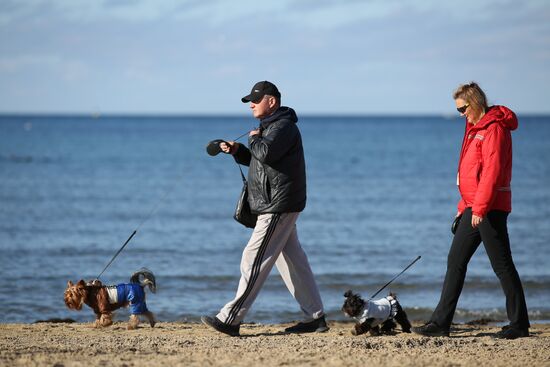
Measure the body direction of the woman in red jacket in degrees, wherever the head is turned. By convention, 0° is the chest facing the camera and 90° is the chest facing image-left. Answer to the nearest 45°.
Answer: approximately 90°

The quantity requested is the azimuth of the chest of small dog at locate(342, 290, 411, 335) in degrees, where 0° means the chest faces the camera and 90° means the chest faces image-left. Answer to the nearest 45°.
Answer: approximately 90°

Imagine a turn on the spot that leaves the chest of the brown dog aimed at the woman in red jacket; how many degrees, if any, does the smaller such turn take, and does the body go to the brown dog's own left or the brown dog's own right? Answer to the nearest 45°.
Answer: approximately 135° to the brown dog's own left

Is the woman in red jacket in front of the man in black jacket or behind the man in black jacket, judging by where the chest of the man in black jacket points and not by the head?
behind

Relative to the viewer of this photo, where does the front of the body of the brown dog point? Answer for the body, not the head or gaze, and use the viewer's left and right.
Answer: facing to the left of the viewer

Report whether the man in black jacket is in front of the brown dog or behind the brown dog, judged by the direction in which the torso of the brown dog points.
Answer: behind

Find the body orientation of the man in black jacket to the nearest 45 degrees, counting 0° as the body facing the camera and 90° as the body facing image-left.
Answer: approximately 90°

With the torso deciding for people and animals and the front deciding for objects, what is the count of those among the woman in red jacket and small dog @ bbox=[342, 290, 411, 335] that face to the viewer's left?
2

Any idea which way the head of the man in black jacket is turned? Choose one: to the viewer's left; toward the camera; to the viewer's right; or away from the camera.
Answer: to the viewer's left

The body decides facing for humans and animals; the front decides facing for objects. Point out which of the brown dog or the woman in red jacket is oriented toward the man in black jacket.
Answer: the woman in red jacket
